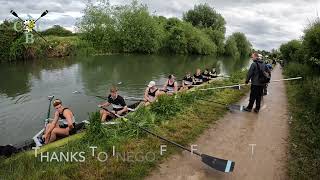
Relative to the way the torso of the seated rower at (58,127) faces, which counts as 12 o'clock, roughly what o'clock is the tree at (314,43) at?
The tree is roughly at 7 o'clock from the seated rower.

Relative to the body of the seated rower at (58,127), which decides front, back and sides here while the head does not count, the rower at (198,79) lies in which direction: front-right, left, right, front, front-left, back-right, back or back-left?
back

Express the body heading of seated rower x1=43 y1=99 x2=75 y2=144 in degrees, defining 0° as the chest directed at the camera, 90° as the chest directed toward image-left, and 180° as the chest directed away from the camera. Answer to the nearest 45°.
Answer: approximately 45°
